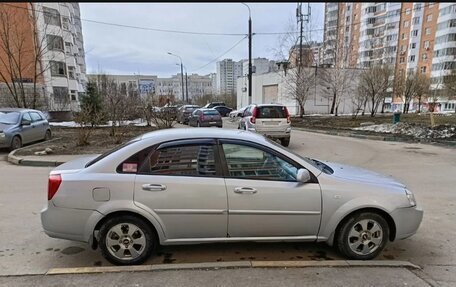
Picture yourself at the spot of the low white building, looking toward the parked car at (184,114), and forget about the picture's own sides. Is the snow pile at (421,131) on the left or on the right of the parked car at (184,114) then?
left

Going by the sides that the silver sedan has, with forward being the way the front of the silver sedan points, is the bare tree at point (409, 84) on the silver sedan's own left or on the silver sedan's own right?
on the silver sedan's own left

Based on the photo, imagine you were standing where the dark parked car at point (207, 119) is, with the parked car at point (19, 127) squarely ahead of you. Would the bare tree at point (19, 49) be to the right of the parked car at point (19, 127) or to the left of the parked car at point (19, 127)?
right

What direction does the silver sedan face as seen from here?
to the viewer's right

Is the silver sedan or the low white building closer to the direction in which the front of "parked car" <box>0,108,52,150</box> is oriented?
the silver sedan

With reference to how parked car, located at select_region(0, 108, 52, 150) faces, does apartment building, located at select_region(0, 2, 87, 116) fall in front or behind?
behind

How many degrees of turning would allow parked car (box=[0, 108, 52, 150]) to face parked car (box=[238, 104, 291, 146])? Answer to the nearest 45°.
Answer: approximately 90° to its left

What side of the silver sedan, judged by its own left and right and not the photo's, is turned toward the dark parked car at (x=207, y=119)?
left

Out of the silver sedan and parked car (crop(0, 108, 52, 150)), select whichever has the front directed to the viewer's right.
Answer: the silver sedan

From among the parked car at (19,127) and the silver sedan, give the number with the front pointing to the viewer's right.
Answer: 1

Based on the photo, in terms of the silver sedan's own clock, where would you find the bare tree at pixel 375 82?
The bare tree is roughly at 10 o'clock from the silver sedan.

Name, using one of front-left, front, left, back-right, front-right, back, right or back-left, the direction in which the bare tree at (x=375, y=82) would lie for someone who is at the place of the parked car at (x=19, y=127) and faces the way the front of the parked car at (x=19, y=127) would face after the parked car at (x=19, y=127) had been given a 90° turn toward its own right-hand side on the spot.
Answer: back-right

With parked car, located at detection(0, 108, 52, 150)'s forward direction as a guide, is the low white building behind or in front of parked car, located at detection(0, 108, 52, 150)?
behind

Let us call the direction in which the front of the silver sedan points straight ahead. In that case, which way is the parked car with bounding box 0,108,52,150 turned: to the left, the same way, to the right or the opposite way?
to the right
